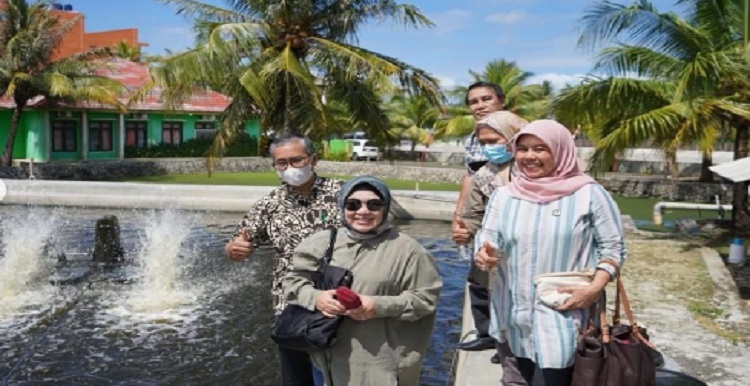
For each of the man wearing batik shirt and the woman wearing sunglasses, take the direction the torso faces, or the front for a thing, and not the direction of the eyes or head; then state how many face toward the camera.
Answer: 2

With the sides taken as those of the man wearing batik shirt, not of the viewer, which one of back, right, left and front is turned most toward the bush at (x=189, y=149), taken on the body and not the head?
back
